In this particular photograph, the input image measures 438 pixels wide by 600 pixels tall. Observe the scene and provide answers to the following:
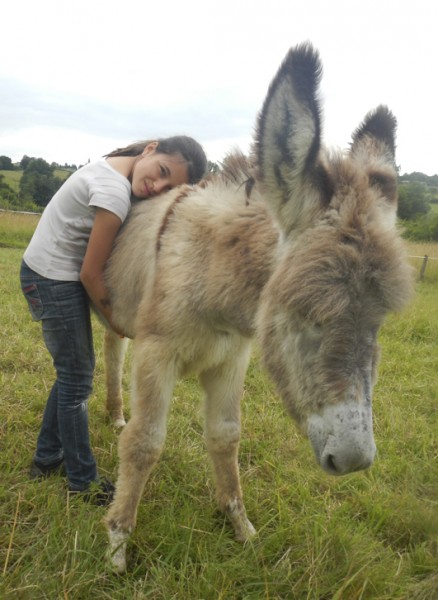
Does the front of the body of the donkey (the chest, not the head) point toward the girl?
no

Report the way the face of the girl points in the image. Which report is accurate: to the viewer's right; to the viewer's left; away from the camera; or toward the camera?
toward the camera

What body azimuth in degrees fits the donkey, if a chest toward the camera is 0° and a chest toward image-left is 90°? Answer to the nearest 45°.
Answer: approximately 315°

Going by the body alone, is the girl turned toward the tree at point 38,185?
no

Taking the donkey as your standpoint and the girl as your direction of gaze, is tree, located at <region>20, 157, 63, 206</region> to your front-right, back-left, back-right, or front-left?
front-right

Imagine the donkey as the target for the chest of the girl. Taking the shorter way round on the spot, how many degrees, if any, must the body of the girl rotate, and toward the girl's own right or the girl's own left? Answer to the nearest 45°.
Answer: approximately 45° to the girl's own right

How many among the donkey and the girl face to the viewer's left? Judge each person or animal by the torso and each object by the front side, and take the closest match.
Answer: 0

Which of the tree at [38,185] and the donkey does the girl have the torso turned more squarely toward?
the donkey

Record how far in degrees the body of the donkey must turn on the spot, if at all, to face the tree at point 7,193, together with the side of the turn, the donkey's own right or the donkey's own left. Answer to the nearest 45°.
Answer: approximately 180°

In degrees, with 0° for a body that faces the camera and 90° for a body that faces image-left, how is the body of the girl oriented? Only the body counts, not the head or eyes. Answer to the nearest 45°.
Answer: approximately 270°

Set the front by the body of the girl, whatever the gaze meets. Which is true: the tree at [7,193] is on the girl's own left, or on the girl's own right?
on the girl's own left
